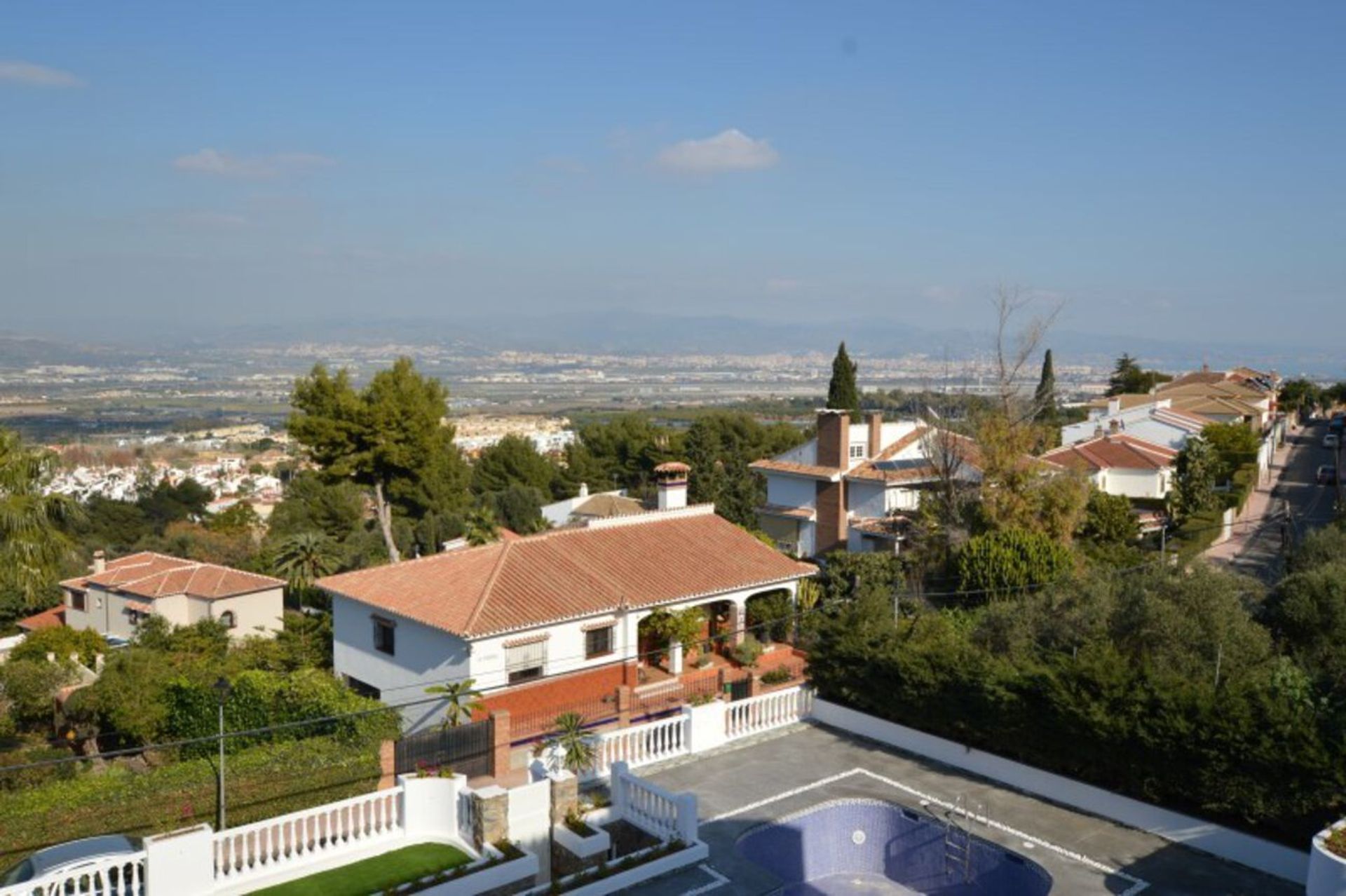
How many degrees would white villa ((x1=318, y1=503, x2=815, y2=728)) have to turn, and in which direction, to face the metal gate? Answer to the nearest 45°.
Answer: approximately 45° to its right

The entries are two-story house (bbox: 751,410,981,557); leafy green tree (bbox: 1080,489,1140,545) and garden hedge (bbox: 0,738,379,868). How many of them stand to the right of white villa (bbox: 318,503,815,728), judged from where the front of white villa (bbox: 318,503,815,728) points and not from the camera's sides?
1

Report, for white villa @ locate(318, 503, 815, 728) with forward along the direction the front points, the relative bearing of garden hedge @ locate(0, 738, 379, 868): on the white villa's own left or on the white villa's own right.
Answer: on the white villa's own right

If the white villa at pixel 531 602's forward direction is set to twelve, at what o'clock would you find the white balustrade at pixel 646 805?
The white balustrade is roughly at 1 o'clock from the white villa.

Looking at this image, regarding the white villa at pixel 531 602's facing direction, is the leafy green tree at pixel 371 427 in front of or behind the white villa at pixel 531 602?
behind

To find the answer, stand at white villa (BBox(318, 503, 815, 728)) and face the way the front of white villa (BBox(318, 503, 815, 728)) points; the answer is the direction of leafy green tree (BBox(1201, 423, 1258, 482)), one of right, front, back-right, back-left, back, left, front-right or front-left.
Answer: left

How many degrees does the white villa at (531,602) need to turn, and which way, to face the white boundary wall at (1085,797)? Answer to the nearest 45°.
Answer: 0° — it already faces it

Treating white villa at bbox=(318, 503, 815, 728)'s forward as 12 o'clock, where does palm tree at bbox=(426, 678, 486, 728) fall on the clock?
The palm tree is roughly at 2 o'clock from the white villa.

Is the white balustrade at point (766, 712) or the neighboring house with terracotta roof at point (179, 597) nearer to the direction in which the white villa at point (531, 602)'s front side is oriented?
the white balustrade

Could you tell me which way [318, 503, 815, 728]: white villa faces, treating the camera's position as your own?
facing the viewer and to the right of the viewer

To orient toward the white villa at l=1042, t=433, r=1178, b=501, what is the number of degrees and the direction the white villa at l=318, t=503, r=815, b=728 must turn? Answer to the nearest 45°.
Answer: approximately 90° to its left
